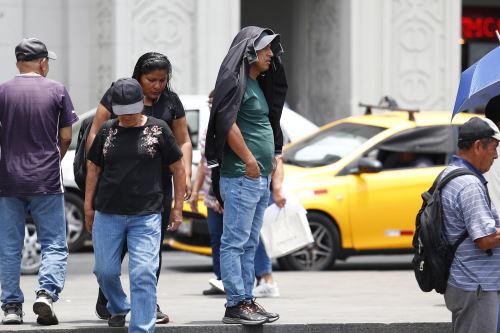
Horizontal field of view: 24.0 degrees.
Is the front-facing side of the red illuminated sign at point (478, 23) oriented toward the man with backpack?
yes

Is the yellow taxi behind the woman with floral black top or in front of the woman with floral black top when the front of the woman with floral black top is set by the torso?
behind

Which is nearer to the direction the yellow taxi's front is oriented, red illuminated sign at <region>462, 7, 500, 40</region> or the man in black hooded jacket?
the man in black hooded jacket

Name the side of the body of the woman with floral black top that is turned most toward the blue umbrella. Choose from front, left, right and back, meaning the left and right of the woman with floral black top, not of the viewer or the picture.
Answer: left

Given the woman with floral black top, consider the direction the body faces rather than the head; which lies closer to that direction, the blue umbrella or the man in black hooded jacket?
the blue umbrella

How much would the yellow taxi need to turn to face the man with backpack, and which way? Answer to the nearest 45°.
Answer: approximately 45° to its left

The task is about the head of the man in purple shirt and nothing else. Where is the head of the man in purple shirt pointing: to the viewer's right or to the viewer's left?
to the viewer's right

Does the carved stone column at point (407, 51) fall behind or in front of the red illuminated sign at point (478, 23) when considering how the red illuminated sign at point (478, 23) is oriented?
in front

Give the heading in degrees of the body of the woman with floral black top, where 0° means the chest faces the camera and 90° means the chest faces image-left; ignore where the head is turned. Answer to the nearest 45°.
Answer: approximately 0°
